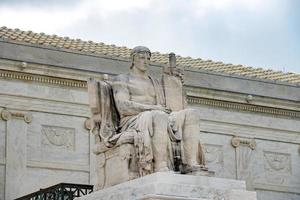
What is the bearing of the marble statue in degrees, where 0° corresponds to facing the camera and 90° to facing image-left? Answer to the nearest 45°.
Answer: approximately 315°
